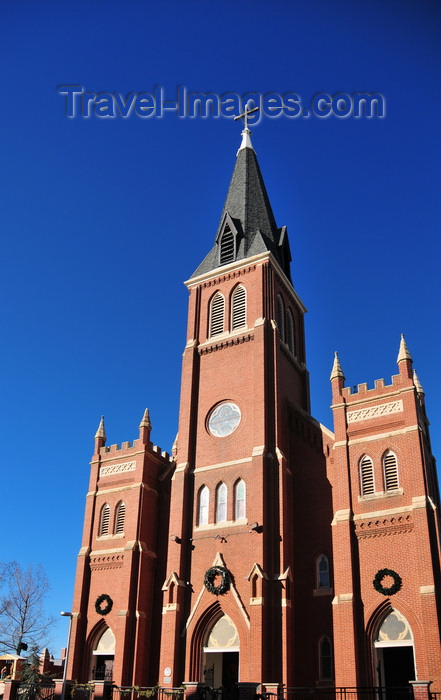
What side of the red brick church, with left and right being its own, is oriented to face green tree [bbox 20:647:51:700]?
right

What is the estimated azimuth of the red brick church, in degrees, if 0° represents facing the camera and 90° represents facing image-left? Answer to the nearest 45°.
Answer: approximately 45°
